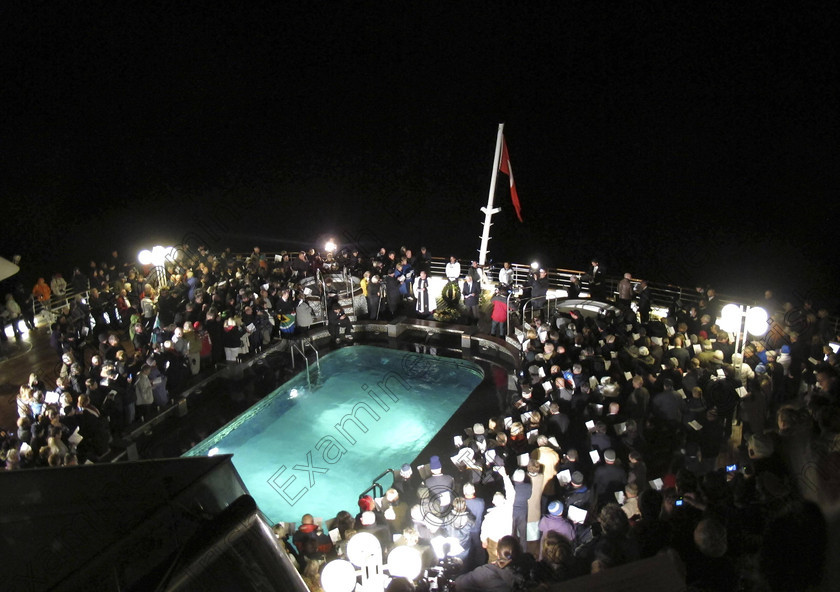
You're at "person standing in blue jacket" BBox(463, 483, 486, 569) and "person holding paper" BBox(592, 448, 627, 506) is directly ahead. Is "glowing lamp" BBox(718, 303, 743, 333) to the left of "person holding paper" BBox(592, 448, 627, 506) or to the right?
left

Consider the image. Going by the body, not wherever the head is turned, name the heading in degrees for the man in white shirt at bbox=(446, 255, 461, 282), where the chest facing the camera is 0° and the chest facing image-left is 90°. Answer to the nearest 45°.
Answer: approximately 0°

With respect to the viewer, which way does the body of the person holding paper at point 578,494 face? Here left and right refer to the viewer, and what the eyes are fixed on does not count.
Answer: facing away from the viewer and to the left of the viewer

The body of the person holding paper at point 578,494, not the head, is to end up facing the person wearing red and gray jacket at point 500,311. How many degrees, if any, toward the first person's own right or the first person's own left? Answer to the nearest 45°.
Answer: approximately 45° to the first person's own right

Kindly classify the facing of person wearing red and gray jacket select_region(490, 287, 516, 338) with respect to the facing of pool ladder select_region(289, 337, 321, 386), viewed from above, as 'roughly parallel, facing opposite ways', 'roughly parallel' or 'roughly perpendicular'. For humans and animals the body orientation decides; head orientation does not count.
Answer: roughly perpendicular

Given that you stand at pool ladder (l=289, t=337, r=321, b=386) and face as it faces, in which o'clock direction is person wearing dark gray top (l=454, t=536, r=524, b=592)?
The person wearing dark gray top is roughly at 1 o'clock from the pool ladder.

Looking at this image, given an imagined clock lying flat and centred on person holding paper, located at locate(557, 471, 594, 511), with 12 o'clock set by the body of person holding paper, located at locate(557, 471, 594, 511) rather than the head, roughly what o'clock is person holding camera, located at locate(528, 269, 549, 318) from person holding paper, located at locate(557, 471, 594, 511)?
person holding camera, located at locate(528, 269, 549, 318) is roughly at 1 o'clock from person holding paper, located at locate(557, 471, 594, 511).

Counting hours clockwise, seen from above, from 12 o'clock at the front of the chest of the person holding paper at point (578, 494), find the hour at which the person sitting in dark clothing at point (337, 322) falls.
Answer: the person sitting in dark clothing at point (337, 322) is roughly at 12 o'clock from the person holding paper at point (578, 494).
